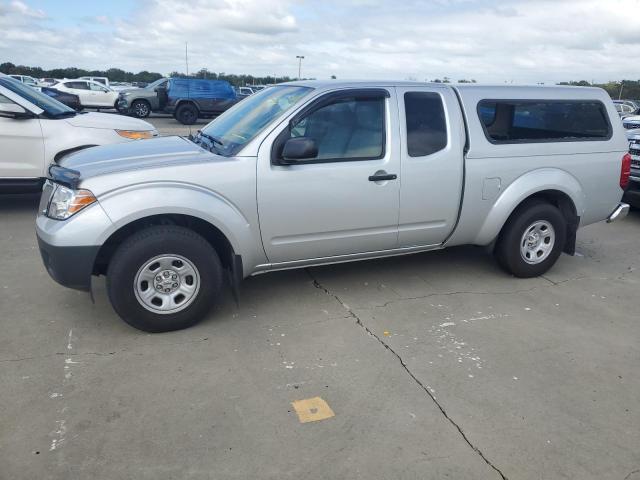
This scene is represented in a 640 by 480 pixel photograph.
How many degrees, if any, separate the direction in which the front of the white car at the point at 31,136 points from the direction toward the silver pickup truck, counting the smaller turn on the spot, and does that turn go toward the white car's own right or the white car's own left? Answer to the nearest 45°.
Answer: approximately 45° to the white car's own right

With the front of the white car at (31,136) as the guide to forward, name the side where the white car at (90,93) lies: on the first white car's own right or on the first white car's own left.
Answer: on the first white car's own left

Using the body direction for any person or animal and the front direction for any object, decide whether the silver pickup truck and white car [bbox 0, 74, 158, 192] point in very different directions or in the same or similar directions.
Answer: very different directions

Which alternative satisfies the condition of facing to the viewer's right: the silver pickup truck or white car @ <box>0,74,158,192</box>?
the white car

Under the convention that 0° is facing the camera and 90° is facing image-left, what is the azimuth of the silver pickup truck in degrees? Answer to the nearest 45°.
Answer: approximately 45°

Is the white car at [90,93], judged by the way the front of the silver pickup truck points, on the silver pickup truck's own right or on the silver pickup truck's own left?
on the silver pickup truck's own right

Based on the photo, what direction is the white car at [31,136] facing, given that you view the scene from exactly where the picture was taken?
facing to the right of the viewer

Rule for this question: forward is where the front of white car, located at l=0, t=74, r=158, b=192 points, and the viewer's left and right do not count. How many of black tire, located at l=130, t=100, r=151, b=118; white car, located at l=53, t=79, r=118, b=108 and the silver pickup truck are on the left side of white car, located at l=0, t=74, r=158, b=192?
2

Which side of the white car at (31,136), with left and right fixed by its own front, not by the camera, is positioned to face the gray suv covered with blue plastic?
left
